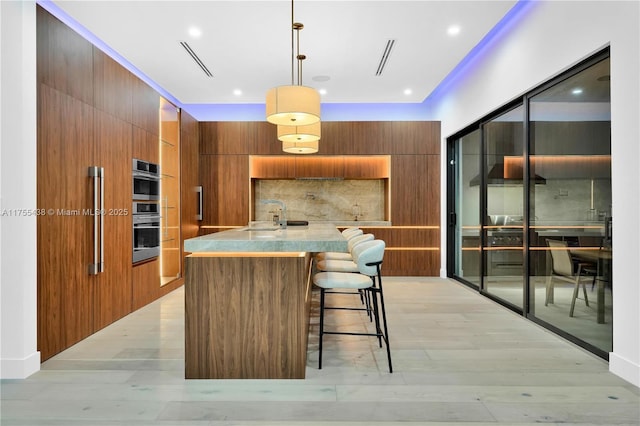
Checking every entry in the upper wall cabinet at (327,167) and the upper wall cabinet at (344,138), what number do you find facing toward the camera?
2

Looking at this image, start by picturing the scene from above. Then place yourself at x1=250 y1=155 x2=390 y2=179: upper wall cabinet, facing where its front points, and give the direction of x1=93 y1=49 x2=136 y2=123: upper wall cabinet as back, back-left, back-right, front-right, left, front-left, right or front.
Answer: front-right

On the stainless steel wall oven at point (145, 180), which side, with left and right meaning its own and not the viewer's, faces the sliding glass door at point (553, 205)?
front

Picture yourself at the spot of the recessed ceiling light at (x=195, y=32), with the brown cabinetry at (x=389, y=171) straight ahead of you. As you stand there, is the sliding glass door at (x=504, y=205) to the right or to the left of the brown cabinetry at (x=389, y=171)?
right

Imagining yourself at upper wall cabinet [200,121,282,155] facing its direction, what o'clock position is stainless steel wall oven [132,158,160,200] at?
The stainless steel wall oven is roughly at 1 o'clock from the upper wall cabinet.

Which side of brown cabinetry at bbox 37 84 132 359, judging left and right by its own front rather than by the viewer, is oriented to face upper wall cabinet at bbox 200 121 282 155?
left

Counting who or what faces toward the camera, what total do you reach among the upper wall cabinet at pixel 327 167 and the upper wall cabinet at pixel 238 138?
2

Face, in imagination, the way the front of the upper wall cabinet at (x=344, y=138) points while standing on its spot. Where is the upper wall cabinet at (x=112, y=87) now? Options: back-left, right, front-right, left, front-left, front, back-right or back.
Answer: front-right

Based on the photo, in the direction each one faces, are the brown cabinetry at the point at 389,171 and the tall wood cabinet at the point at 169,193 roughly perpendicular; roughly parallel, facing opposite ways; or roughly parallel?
roughly perpendicular

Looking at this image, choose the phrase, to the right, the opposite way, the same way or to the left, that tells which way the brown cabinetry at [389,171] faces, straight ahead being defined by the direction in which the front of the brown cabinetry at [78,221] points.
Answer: to the right
